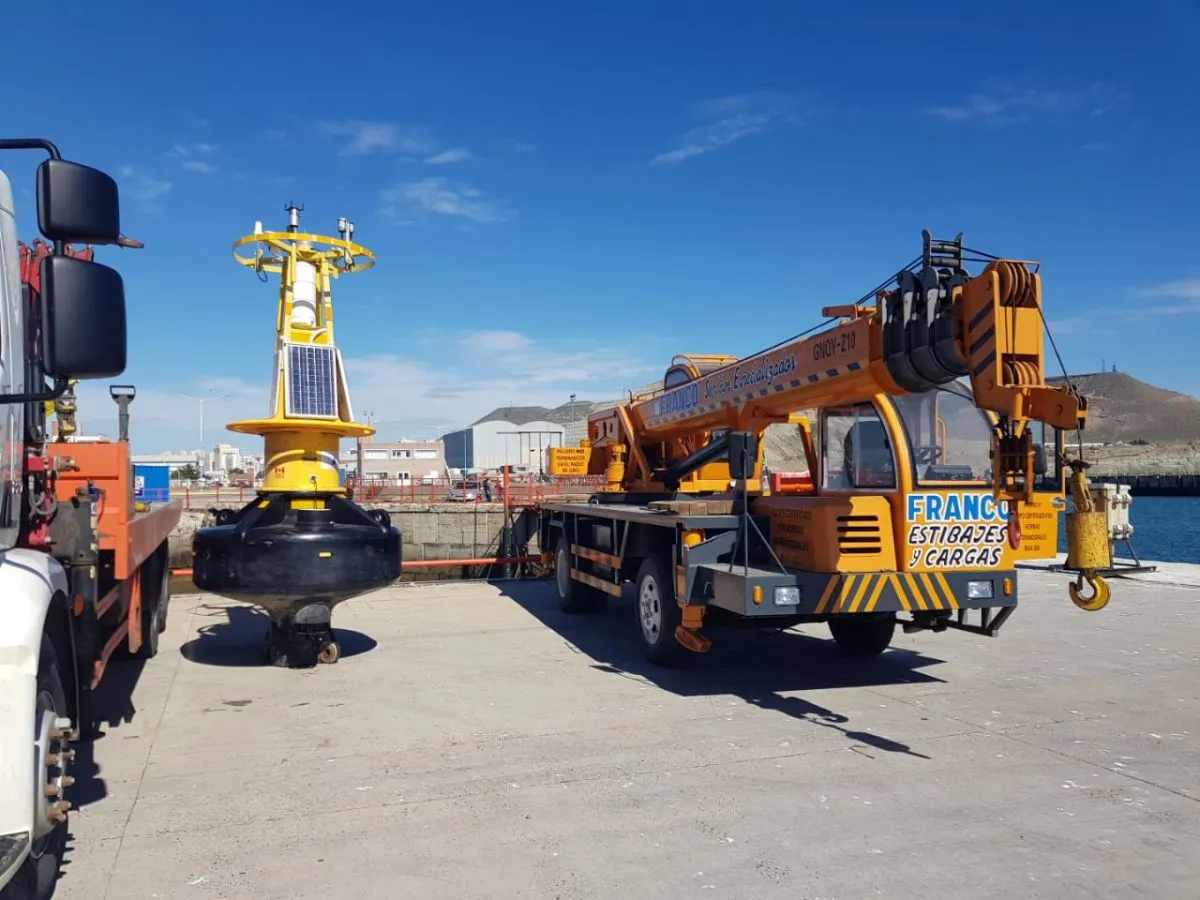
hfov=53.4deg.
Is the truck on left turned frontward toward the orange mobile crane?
no

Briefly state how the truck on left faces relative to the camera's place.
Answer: facing the viewer

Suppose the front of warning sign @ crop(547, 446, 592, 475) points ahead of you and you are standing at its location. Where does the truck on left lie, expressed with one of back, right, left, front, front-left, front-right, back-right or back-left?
front

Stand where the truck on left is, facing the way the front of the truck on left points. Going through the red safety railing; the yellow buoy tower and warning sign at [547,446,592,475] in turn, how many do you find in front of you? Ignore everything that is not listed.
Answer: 0

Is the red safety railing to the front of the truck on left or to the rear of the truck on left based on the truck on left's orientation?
to the rear

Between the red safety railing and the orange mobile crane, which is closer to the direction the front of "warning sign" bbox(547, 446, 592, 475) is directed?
the orange mobile crane

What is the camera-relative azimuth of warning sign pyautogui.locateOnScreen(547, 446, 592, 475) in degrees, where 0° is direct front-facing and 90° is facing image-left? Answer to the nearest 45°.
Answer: approximately 0°

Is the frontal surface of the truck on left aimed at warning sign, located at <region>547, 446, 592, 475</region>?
no

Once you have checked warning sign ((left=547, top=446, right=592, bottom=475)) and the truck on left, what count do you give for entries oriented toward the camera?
2
